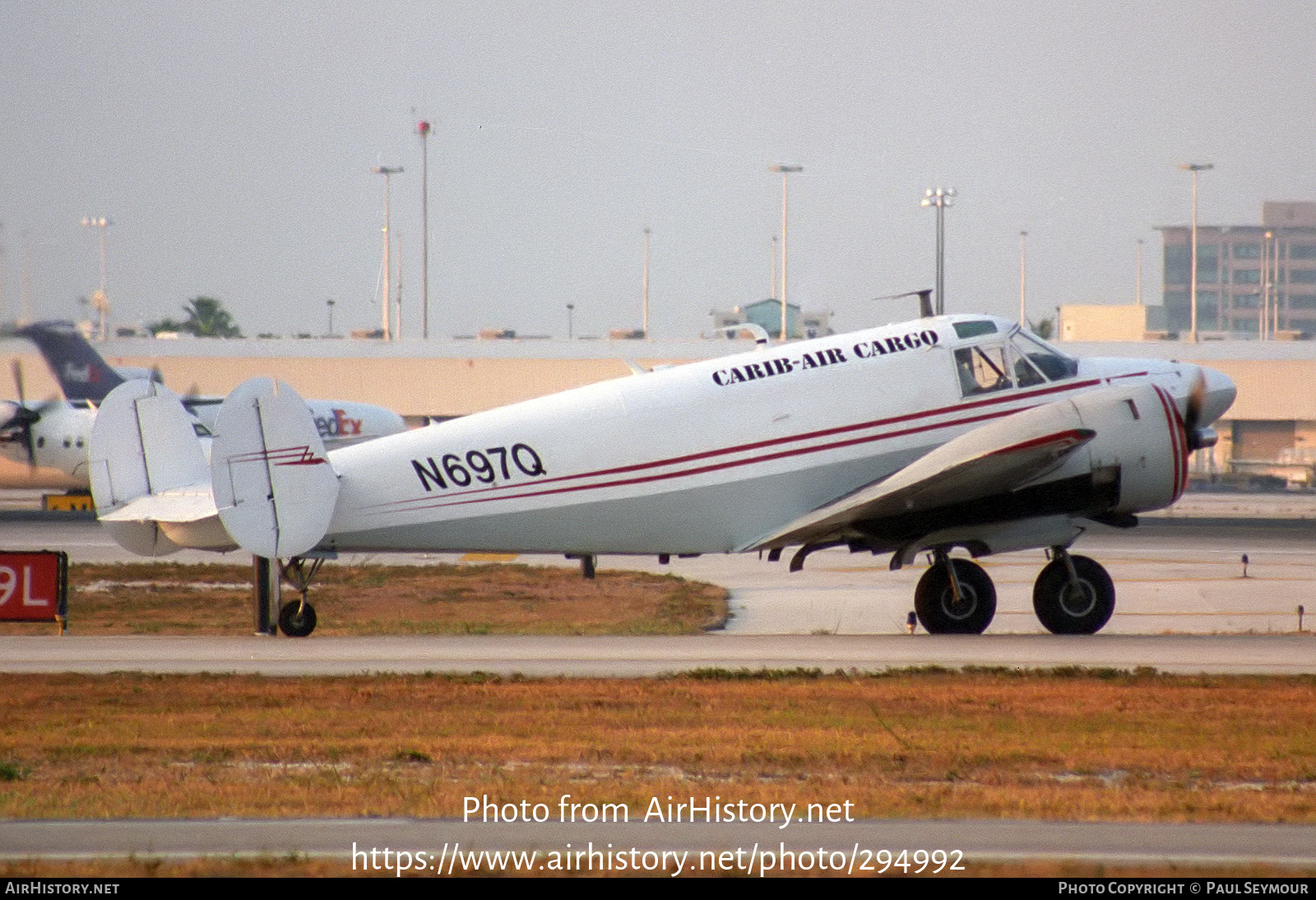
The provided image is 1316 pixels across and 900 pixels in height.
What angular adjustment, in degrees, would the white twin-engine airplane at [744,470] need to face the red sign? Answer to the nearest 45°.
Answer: approximately 180°

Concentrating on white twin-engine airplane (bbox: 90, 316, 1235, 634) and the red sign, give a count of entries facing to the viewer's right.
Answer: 1

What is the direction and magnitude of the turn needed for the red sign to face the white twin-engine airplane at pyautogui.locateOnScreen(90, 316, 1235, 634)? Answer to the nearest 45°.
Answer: approximately 45° to its left

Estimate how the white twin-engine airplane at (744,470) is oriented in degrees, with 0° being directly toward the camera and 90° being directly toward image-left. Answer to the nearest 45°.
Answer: approximately 270°

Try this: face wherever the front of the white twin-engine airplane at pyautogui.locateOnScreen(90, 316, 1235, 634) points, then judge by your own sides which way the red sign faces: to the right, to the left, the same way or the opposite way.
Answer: to the right

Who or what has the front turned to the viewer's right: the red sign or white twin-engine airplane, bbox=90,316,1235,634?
the white twin-engine airplane

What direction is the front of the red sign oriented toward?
toward the camera
